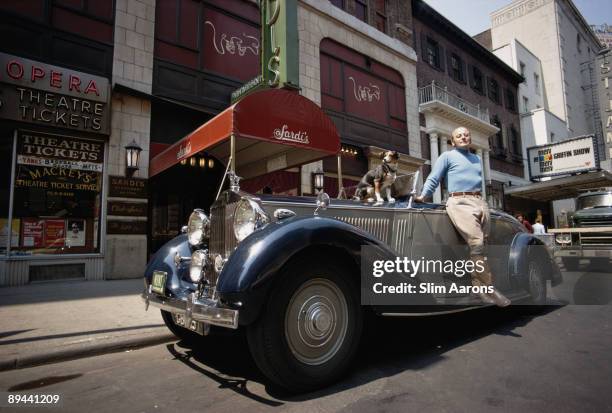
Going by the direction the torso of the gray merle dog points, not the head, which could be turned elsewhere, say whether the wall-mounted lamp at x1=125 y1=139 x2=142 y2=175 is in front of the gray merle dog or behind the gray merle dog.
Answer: behind

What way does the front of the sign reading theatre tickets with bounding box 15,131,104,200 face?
toward the camera

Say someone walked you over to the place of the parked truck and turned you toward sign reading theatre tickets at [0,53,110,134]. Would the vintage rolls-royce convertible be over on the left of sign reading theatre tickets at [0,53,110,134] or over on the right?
left

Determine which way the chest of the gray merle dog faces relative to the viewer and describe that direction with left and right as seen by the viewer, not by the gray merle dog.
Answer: facing the viewer and to the right of the viewer

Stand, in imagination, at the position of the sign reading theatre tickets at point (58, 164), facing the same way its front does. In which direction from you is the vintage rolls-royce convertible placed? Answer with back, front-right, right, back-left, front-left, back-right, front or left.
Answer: front

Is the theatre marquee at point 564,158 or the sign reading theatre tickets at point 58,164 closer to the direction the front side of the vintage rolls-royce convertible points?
the sign reading theatre tickets

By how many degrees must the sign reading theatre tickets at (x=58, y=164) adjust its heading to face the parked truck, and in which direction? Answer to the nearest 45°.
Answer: approximately 45° to its left

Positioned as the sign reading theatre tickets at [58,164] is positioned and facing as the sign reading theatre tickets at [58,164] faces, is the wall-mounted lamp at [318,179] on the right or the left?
on its left

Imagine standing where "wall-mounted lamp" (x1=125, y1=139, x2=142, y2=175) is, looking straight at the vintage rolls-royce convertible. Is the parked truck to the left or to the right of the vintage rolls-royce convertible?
left

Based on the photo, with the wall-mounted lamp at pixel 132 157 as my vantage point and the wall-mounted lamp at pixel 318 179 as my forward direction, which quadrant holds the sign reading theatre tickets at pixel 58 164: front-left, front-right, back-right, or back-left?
back-left

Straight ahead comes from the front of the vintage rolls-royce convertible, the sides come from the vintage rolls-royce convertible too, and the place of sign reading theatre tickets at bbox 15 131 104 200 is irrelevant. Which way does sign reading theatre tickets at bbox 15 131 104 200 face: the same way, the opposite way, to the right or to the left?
to the left

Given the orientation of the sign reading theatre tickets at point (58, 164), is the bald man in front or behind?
in front

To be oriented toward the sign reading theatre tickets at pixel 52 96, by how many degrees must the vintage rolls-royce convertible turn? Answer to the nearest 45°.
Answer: approximately 90° to its right

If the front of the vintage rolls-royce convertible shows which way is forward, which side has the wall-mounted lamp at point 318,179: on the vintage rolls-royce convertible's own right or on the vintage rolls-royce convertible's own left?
on the vintage rolls-royce convertible's own right

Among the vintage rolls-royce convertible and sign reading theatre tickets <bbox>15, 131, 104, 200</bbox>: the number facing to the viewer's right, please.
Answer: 0

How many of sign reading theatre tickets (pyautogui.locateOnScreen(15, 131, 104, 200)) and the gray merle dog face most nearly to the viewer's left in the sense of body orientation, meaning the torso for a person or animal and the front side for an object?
0

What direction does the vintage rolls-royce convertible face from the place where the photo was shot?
facing the viewer and to the left of the viewer
